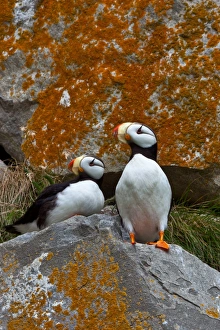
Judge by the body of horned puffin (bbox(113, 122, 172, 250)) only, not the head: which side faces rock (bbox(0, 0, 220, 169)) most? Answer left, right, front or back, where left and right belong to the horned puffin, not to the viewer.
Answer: back

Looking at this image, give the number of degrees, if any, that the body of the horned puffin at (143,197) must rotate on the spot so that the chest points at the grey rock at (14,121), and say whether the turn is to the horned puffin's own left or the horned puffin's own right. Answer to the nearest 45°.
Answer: approximately 135° to the horned puffin's own right

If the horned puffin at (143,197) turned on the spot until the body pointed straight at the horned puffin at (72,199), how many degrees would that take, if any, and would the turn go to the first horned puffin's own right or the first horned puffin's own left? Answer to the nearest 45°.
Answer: approximately 135° to the first horned puffin's own right

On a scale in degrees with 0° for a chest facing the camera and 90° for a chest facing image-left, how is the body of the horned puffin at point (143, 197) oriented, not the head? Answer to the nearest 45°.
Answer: approximately 0°
